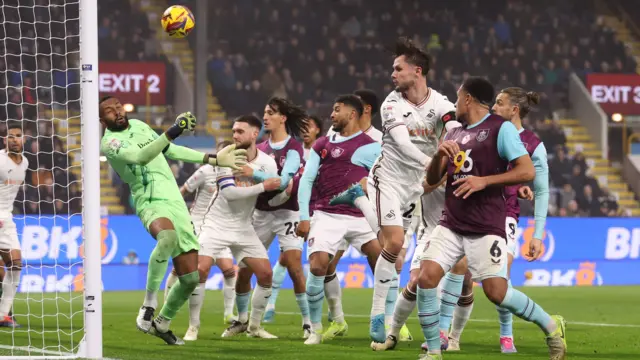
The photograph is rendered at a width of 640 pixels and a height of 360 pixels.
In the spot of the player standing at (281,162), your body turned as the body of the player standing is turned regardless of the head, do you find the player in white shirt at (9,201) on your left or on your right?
on your right

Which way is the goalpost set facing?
to the viewer's right

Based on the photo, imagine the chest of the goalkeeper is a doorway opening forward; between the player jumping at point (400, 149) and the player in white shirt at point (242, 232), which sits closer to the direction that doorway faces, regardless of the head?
the player jumping

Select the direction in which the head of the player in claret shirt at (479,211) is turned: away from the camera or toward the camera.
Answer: away from the camera

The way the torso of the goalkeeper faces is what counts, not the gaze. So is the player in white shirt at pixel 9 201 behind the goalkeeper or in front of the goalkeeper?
behind

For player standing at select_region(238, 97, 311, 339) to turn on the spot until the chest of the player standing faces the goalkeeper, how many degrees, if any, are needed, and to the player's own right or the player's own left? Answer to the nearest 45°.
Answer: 0° — they already face them

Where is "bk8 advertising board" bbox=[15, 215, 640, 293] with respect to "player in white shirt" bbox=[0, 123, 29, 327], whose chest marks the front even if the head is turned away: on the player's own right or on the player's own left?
on the player's own left

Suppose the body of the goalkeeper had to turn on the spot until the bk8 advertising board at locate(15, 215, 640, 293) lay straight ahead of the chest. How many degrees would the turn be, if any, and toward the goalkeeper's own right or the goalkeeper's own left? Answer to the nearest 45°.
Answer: approximately 90° to the goalkeeper's own left

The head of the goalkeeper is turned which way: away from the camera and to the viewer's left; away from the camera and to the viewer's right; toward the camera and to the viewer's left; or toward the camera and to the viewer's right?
toward the camera and to the viewer's right
